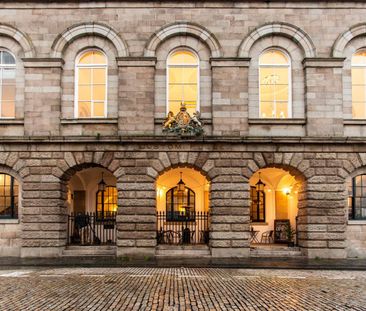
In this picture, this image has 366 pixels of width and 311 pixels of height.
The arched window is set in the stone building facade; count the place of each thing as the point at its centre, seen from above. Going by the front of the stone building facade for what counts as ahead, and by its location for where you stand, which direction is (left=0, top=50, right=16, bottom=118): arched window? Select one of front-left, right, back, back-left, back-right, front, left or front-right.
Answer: right

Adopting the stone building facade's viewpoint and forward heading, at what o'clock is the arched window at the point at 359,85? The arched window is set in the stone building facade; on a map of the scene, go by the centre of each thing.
The arched window is roughly at 9 o'clock from the stone building facade.

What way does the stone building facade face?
toward the camera

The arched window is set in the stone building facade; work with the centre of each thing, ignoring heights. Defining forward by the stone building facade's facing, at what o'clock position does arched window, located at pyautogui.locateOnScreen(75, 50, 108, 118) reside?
The arched window is roughly at 3 o'clock from the stone building facade.
